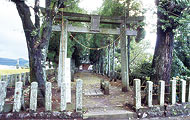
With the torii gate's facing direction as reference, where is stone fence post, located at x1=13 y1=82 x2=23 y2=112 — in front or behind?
in front

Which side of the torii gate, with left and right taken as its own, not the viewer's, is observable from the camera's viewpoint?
front

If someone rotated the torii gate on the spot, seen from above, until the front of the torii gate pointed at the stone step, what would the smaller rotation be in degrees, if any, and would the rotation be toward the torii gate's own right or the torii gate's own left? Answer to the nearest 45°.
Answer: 0° — it already faces it

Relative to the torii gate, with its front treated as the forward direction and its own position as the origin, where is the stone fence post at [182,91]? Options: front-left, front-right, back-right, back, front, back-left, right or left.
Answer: front-left

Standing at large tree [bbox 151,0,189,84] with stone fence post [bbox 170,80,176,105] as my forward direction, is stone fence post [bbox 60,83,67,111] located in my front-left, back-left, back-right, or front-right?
front-right

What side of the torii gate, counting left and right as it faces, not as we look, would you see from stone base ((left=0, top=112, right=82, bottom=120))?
front

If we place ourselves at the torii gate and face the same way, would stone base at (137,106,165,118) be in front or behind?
in front

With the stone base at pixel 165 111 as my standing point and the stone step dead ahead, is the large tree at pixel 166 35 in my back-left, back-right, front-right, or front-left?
back-right
